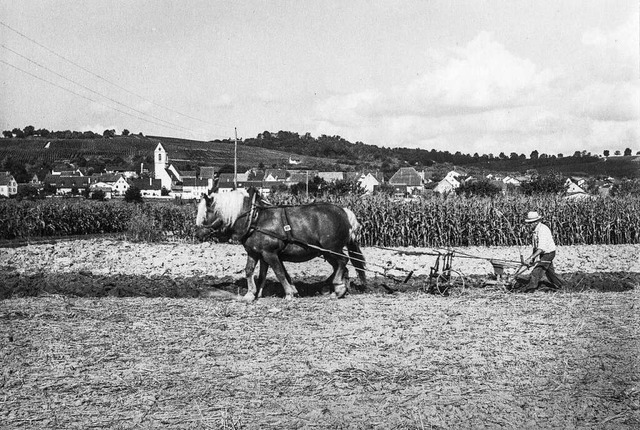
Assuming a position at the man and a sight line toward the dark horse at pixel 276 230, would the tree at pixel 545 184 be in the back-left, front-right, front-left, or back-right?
back-right

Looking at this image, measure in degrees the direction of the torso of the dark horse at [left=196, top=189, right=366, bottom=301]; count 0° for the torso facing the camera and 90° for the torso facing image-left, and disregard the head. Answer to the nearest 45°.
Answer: approximately 90°

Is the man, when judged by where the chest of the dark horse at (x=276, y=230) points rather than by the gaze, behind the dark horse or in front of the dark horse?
behind

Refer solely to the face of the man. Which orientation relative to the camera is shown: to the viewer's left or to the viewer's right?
to the viewer's left

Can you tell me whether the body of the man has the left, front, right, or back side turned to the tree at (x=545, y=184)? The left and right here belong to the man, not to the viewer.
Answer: right

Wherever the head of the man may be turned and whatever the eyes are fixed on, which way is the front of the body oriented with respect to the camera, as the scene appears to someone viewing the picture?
to the viewer's left

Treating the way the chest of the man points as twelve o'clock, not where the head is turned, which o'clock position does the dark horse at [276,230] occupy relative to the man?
The dark horse is roughly at 11 o'clock from the man.

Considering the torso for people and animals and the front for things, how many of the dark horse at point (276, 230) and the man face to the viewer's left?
2

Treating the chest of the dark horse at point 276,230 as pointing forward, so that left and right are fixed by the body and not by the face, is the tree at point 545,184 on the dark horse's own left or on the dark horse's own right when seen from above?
on the dark horse's own right

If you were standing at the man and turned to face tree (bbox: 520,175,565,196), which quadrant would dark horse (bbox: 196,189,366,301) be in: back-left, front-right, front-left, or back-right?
back-left
